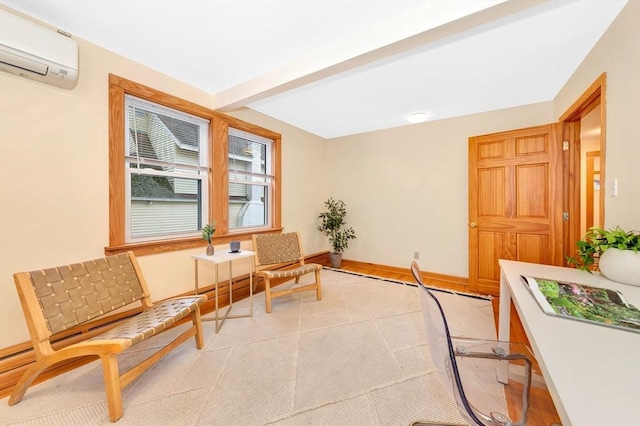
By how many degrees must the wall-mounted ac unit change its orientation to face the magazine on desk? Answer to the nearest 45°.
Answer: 0° — it already faces it

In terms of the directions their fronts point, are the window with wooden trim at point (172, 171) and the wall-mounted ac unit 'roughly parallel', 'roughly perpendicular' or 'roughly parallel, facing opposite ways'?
roughly parallel

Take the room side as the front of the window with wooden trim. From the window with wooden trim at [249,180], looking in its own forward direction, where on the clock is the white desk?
The white desk is roughly at 1 o'clock from the window with wooden trim.

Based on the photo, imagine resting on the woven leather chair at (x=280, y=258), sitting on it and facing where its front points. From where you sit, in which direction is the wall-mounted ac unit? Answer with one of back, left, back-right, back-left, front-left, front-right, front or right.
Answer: right

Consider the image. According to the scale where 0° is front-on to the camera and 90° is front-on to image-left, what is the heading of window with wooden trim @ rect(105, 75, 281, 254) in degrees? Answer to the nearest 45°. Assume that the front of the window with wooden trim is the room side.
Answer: approximately 315°

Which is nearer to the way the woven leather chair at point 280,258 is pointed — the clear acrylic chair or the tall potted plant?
the clear acrylic chair

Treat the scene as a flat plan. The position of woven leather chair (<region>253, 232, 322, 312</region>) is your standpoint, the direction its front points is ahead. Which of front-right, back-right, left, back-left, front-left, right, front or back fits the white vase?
front

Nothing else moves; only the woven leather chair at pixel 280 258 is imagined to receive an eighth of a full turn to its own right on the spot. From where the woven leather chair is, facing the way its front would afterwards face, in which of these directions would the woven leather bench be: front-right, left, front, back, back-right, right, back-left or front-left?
front-right

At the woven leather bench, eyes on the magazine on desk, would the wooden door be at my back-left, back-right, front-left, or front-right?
front-left

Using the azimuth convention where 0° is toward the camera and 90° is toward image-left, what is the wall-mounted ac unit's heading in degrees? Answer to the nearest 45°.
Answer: approximately 315°

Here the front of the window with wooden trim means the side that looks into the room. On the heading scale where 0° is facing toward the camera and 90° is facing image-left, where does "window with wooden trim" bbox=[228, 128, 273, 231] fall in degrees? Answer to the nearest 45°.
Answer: approximately 315°

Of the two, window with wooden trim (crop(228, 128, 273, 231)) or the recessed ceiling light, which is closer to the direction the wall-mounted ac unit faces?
the recessed ceiling light

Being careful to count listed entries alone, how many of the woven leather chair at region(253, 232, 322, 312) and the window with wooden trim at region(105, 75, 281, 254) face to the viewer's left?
0

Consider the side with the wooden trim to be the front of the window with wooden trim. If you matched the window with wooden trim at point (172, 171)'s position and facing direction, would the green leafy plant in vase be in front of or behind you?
in front
